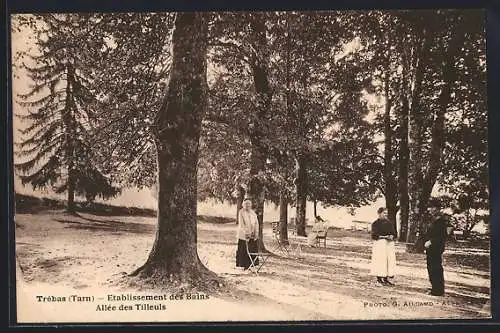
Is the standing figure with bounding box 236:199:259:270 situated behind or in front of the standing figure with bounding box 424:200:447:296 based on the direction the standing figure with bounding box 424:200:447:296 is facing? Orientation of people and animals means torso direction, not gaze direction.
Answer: in front

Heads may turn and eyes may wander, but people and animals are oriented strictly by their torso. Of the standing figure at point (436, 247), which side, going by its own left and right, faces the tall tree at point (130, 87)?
front

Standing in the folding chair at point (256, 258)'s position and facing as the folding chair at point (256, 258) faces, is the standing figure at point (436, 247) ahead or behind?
ahead

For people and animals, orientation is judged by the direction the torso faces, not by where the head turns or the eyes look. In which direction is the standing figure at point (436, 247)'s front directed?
to the viewer's left
